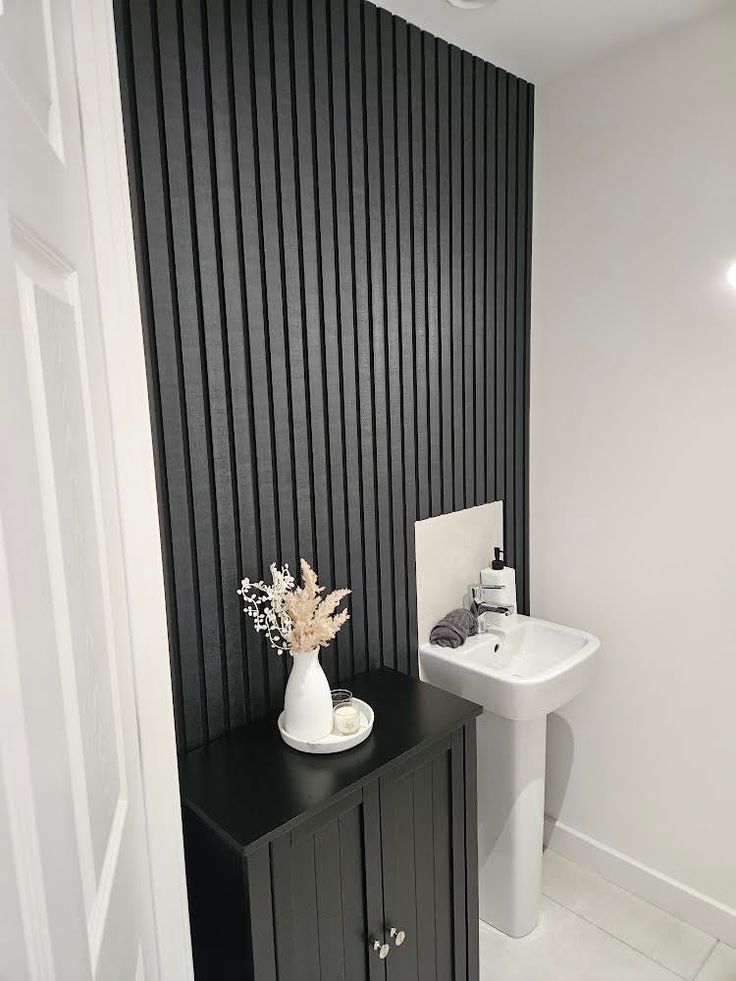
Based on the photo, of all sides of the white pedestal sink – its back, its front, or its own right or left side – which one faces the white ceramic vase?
right

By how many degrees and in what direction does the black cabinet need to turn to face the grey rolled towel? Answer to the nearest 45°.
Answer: approximately 90° to its left

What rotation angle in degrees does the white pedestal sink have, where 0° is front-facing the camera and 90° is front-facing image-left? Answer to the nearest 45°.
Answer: approximately 315°

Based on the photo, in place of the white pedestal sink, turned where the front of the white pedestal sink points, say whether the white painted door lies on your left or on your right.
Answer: on your right

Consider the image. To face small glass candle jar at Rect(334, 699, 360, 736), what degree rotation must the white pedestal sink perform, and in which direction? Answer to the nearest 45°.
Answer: approximately 90° to its right

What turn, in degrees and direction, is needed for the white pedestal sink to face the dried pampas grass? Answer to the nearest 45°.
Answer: approximately 90° to its right

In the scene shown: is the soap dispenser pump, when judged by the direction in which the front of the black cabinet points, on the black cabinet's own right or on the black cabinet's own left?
on the black cabinet's own left

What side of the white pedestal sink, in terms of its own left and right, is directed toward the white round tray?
right
